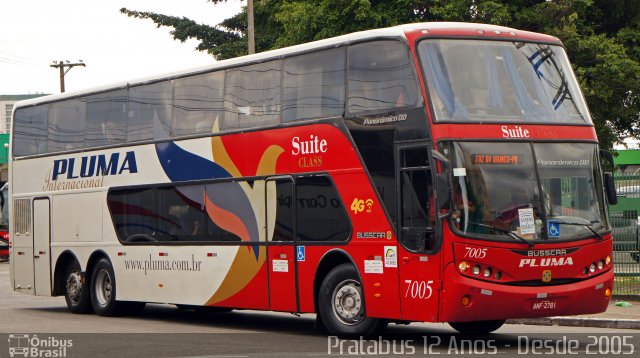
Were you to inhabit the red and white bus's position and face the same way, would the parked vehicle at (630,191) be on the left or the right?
on its left

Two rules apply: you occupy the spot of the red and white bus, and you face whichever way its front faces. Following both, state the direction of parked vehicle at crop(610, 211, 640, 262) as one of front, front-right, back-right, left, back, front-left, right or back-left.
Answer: left

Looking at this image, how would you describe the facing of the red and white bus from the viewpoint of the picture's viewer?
facing the viewer and to the right of the viewer

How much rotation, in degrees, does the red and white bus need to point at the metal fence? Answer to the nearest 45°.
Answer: approximately 90° to its left
